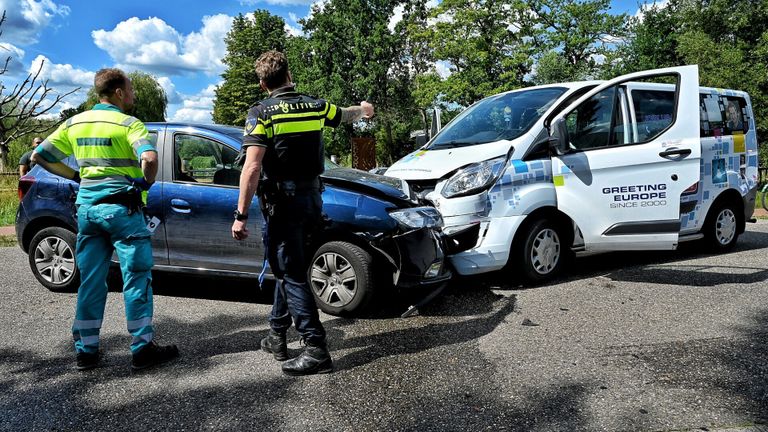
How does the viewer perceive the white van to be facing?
facing the viewer and to the left of the viewer

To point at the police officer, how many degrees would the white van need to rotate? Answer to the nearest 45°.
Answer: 0° — it already faces them

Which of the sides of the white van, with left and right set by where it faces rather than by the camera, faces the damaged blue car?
front
